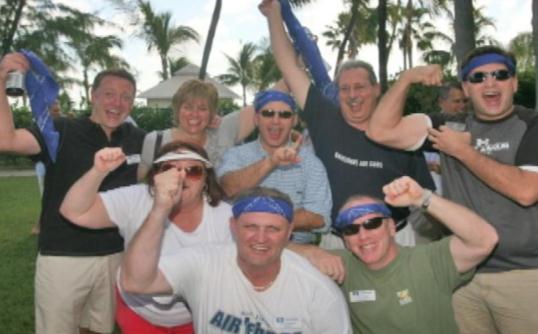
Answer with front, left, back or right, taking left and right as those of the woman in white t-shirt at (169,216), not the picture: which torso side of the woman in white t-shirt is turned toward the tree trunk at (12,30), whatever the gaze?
back

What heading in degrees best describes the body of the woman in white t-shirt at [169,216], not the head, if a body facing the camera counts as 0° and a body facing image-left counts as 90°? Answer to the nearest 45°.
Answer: approximately 0°
